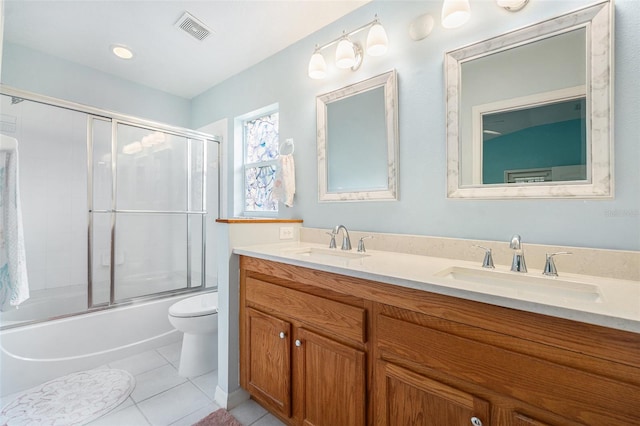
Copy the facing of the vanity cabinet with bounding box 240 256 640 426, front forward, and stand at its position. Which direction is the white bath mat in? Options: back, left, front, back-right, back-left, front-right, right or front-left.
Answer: front-right

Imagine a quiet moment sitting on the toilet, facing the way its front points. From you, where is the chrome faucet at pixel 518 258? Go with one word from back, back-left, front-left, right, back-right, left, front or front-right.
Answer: left

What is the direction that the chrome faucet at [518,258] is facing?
toward the camera

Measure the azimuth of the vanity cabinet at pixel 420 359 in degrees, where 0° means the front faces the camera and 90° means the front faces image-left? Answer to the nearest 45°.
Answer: approximately 45°

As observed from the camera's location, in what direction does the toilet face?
facing the viewer and to the left of the viewer

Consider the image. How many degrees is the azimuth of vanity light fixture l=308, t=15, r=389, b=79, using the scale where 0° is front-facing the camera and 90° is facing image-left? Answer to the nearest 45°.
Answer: approximately 45°

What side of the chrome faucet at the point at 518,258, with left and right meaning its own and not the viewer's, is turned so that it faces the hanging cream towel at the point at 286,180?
right

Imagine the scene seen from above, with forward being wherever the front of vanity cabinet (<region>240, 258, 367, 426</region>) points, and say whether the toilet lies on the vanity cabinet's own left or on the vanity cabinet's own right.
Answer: on the vanity cabinet's own right

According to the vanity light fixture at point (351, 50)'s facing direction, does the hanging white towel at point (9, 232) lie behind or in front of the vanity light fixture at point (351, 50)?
in front
